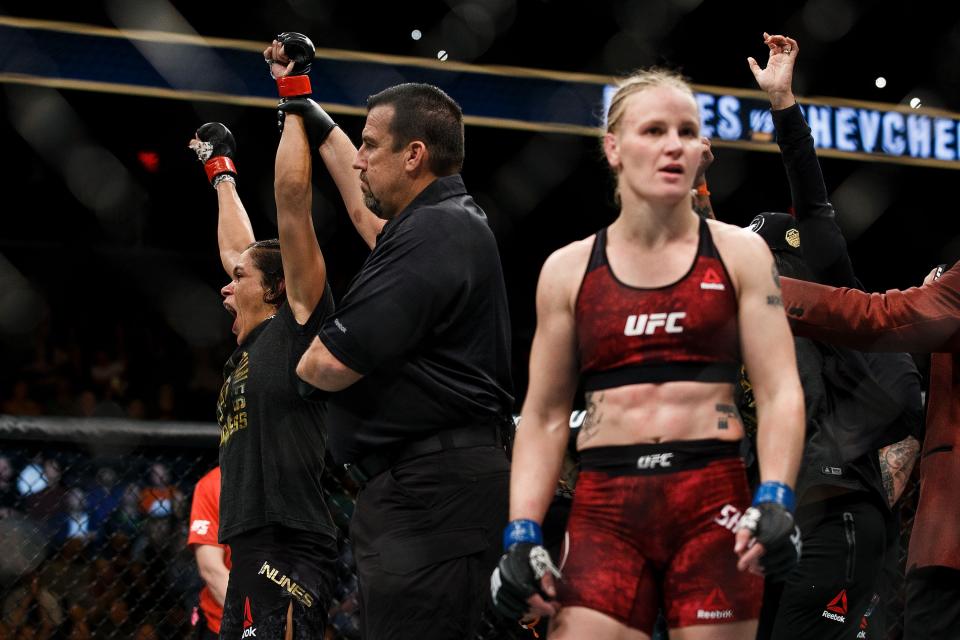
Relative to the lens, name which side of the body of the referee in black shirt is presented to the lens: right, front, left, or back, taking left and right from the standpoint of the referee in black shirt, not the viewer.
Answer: left

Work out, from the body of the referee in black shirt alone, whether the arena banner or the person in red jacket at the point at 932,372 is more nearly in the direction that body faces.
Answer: the arena banner

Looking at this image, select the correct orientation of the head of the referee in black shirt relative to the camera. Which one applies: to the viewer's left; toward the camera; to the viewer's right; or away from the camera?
to the viewer's left

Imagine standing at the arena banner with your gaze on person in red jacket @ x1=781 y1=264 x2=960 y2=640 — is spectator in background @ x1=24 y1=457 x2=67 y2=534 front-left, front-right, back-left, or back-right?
front-right

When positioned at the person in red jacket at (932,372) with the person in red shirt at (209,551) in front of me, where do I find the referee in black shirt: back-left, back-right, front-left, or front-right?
front-left

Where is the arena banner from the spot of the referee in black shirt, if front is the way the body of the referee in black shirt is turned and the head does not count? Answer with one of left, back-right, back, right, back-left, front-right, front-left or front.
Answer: right

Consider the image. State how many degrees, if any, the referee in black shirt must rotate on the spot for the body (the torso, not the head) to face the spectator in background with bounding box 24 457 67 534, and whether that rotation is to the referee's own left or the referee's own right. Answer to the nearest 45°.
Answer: approximately 45° to the referee's own right

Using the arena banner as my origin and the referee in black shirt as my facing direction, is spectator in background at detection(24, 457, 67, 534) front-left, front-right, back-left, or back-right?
front-right

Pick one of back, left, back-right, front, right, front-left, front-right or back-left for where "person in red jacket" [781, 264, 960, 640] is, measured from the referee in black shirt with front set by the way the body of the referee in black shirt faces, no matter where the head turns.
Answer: back
